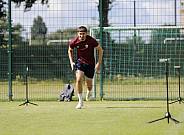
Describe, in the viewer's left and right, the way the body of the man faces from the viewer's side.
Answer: facing the viewer

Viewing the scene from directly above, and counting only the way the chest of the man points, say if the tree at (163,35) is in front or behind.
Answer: behind

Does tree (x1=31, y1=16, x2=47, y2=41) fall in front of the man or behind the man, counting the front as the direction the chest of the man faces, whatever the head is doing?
behind

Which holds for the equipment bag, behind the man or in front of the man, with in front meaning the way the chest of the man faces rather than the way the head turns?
behind
